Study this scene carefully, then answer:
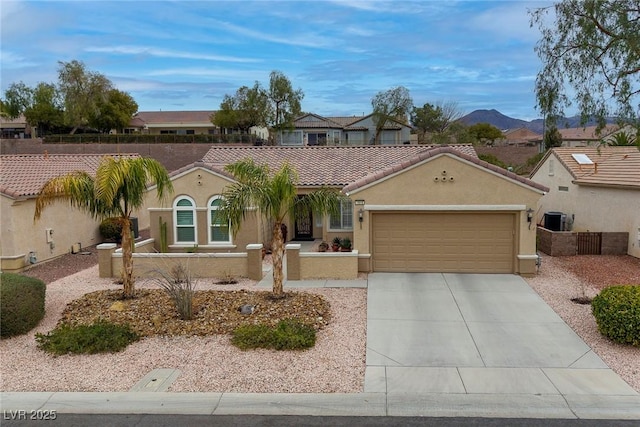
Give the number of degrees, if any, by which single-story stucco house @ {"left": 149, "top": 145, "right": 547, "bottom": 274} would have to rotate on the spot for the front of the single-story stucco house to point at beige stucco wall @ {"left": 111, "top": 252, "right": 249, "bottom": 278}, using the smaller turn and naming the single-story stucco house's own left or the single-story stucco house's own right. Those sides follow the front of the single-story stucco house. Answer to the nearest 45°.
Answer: approximately 90° to the single-story stucco house's own right

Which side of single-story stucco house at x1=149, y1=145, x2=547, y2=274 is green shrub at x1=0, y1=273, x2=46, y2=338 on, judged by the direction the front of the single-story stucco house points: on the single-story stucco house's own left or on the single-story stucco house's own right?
on the single-story stucco house's own right

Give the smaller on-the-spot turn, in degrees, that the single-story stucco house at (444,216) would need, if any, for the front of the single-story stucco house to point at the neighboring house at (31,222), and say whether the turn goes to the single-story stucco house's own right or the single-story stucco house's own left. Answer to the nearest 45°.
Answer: approximately 90° to the single-story stucco house's own right

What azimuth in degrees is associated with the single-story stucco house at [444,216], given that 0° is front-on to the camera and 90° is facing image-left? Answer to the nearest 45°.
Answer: approximately 0°

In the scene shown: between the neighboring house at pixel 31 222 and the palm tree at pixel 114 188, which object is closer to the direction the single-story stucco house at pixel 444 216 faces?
the palm tree

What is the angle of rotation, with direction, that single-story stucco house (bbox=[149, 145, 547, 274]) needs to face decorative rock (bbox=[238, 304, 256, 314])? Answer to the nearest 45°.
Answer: approximately 45° to its right

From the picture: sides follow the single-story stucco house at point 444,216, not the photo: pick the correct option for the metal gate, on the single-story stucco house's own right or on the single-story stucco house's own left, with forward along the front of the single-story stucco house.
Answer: on the single-story stucco house's own left

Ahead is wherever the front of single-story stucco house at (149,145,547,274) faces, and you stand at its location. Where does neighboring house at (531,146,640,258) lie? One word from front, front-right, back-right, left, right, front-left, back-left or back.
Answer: back-left

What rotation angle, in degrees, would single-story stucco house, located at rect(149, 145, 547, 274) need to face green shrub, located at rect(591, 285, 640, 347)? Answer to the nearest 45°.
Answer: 0° — it already faces it
